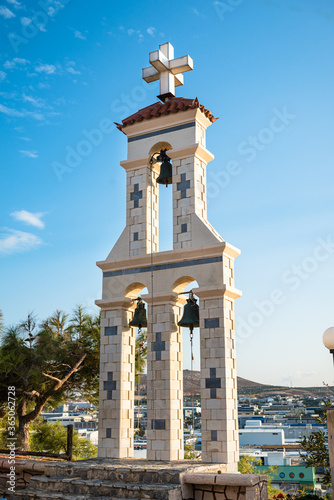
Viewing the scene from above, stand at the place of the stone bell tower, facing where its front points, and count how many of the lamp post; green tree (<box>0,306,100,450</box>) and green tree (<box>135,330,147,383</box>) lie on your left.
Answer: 1

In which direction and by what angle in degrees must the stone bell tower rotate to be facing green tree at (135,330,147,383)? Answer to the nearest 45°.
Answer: approximately 135° to its right

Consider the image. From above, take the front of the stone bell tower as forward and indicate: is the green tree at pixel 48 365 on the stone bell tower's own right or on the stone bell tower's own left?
on the stone bell tower's own right

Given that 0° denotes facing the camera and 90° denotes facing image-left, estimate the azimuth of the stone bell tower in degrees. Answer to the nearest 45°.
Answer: approximately 45°

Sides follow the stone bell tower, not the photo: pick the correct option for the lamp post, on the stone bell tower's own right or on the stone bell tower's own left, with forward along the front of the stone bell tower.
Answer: on the stone bell tower's own left

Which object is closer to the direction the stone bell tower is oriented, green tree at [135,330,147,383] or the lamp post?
the lamp post
